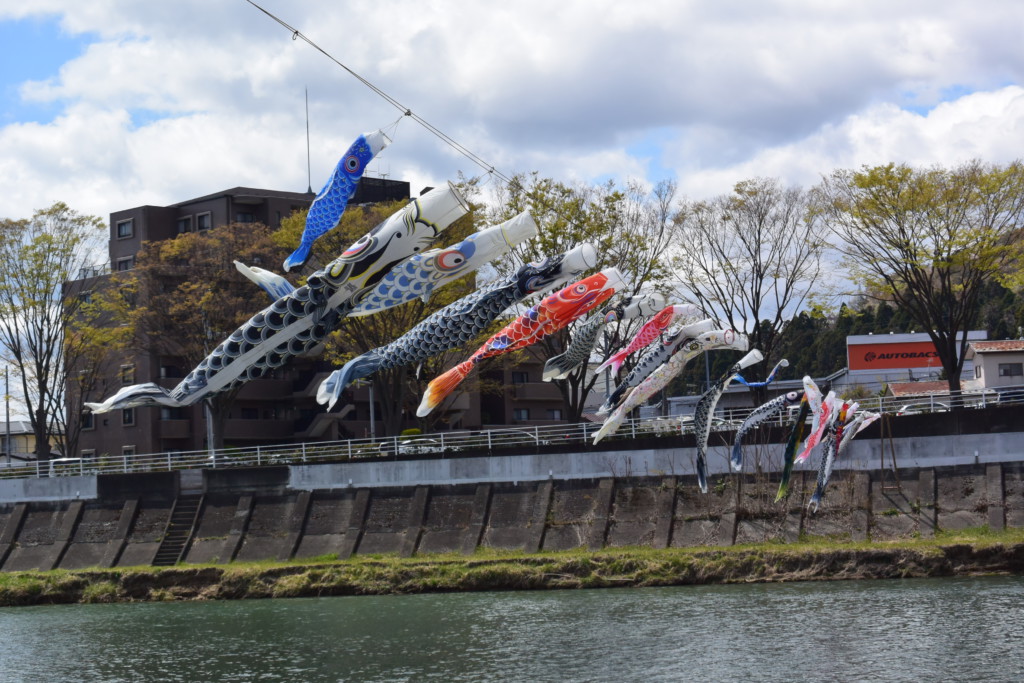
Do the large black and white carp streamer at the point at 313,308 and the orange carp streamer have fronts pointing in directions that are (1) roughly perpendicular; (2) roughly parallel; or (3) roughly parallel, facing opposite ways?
roughly parallel

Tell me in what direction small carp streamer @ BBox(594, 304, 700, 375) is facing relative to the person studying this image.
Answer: facing to the right of the viewer

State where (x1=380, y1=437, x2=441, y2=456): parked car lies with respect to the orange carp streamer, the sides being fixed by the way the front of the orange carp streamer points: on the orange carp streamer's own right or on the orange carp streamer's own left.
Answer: on the orange carp streamer's own left

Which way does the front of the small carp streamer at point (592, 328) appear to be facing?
to the viewer's right

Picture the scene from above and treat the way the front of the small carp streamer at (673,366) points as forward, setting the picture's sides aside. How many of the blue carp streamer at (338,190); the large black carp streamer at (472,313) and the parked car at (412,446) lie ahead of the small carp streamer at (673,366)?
0

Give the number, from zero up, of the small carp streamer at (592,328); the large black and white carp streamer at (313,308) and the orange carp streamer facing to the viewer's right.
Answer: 3

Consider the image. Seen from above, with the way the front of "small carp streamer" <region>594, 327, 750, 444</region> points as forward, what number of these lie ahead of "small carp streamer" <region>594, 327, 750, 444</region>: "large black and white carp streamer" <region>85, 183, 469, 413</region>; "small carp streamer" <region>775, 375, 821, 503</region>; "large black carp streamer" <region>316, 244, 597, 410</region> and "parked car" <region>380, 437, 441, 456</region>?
1

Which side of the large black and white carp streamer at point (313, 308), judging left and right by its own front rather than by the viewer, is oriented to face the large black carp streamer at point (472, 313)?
front

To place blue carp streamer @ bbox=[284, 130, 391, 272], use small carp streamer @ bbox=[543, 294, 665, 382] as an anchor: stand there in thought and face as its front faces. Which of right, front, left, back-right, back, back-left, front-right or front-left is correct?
back-right

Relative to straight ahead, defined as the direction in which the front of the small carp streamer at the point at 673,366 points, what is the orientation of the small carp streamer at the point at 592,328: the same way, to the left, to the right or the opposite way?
the same way

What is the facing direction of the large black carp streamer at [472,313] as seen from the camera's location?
facing to the right of the viewer

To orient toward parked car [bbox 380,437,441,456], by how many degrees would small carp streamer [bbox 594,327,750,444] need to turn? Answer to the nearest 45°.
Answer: approximately 135° to its left

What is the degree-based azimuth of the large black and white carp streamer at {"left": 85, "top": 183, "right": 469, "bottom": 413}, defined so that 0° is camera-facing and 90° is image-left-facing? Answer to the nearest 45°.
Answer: approximately 270°

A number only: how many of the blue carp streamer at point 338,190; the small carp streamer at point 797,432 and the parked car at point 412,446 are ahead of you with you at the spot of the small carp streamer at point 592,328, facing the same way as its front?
1

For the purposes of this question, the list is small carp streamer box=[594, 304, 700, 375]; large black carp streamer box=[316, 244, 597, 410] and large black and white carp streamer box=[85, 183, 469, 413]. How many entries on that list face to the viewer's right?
3

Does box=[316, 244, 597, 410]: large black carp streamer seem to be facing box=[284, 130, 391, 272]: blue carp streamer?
no

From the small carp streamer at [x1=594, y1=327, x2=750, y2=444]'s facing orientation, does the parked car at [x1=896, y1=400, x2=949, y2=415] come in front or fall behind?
in front

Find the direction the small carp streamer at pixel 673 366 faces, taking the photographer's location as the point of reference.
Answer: facing to the right of the viewer

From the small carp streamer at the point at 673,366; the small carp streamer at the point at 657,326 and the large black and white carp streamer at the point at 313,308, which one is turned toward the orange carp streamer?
the large black and white carp streamer at the point at 313,308

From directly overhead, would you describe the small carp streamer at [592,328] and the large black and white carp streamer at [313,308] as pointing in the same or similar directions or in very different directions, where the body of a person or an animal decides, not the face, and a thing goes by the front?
same or similar directions

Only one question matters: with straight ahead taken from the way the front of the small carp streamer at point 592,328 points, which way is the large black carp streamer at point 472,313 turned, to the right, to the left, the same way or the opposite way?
the same way
